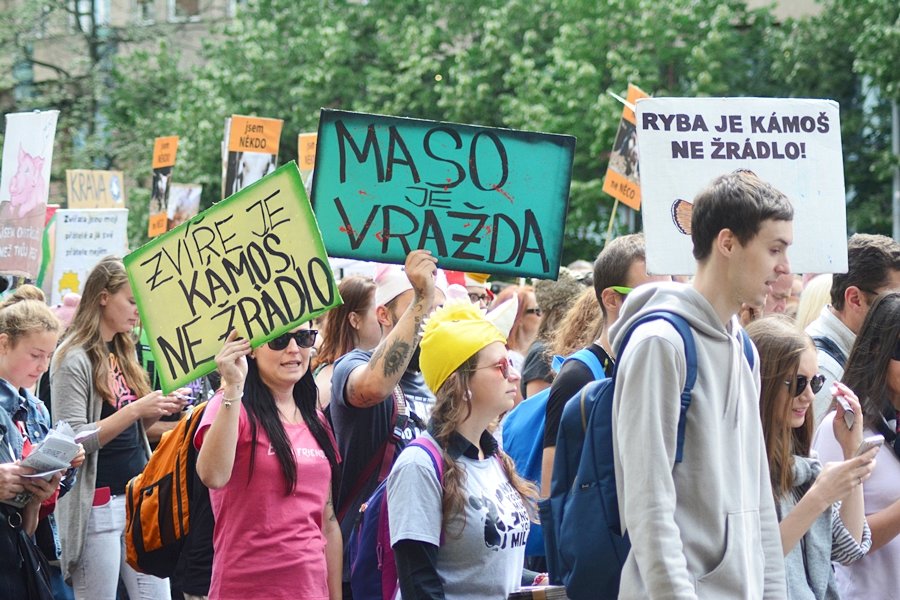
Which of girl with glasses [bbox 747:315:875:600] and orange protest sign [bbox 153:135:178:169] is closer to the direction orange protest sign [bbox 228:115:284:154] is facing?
the girl with glasses

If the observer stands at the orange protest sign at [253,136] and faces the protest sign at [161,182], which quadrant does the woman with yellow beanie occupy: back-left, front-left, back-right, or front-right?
back-left

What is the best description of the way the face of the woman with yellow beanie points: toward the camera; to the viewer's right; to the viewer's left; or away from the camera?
to the viewer's right

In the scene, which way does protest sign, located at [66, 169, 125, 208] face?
toward the camera

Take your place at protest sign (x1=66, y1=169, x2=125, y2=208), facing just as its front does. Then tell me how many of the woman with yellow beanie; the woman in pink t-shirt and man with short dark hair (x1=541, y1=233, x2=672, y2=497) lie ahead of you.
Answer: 3

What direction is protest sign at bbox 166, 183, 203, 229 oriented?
toward the camera

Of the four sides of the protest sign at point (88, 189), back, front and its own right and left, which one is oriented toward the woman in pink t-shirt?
front

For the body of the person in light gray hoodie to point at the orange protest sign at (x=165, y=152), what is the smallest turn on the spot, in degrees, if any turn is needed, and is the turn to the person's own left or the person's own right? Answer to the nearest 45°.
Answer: approximately 180°

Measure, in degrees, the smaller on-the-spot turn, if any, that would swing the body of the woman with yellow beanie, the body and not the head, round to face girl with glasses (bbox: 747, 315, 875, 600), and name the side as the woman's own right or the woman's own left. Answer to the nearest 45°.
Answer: approximately 45° to the woman's own left
